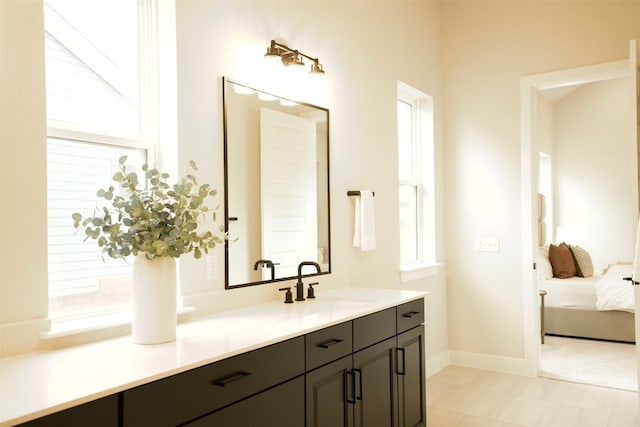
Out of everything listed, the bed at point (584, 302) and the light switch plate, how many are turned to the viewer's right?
1

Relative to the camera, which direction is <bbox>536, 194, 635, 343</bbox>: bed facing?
to the viewer's right

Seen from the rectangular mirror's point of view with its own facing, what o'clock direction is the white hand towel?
The white hand towel is roughly at 9 o'clock from the rectangular mirror.

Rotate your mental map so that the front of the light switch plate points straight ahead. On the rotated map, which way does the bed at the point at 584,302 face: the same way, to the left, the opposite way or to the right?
to the left

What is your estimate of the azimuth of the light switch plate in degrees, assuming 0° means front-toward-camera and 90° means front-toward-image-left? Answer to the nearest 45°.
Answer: approximately 0°

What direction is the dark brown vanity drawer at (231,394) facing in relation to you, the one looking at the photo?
facing the viewer and to the right of the viewer
